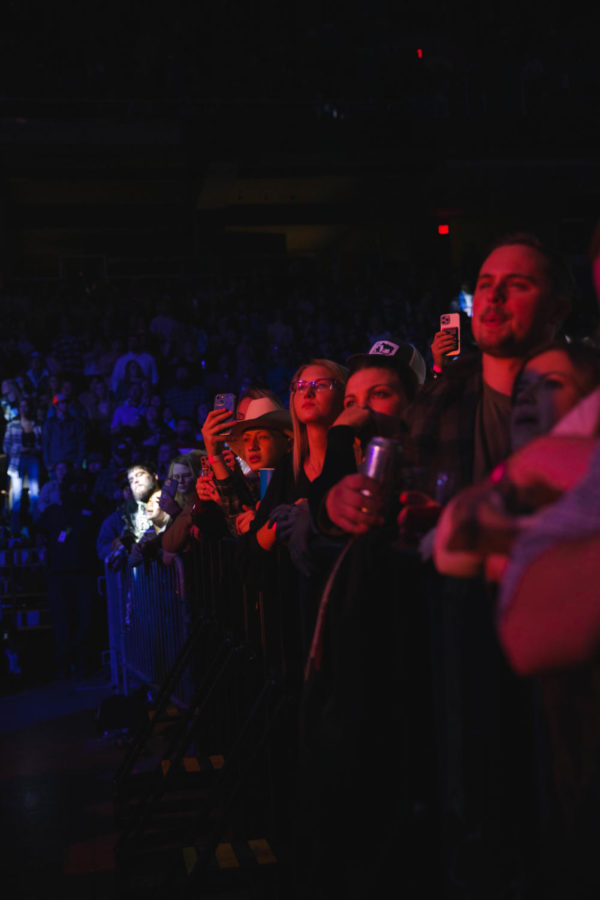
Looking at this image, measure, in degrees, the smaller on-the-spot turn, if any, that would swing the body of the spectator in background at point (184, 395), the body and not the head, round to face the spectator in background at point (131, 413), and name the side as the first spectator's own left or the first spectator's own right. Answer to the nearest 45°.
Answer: approximately 45° to the first spectator's own right

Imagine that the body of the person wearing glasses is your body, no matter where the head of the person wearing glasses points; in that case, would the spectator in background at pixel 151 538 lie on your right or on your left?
on your right

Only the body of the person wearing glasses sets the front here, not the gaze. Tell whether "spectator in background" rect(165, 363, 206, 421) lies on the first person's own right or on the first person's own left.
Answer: on the first person's own right

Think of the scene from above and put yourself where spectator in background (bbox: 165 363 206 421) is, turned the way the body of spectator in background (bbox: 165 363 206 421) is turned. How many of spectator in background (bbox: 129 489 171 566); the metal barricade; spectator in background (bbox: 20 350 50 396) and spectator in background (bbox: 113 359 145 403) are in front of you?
2

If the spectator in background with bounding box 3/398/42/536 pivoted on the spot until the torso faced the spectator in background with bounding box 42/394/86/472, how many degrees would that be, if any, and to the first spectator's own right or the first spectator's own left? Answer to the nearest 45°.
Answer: approximately 45° to the first spectator's own left

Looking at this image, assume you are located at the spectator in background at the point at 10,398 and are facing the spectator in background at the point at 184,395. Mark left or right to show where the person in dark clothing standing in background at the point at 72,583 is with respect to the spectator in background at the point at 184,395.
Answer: right

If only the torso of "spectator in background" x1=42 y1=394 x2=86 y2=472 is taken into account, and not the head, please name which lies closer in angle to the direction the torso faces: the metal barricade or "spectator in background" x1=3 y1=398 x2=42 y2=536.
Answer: the metal barricade
